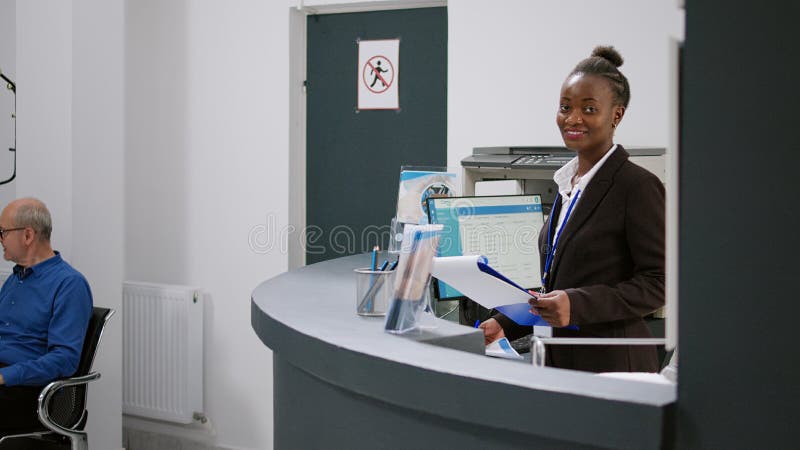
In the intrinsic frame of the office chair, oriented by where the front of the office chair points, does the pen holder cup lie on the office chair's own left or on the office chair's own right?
on the office chair's own left

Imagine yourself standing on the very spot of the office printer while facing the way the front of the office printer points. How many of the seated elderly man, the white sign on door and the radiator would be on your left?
0

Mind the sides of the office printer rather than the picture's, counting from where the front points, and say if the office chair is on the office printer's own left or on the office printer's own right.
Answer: on the office printer's own right

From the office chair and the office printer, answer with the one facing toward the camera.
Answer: the office printer

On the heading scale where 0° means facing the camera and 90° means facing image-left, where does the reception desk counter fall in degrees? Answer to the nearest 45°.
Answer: approximately 45°

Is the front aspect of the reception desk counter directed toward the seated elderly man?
no

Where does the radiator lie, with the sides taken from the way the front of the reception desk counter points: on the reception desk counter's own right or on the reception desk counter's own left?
on the reception desk counter's own right

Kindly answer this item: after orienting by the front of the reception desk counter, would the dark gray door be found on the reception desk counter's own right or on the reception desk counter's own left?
on the reception desk counter's own right

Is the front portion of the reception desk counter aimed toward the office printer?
no

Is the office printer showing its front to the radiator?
no

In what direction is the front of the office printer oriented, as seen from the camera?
facing the viewer
